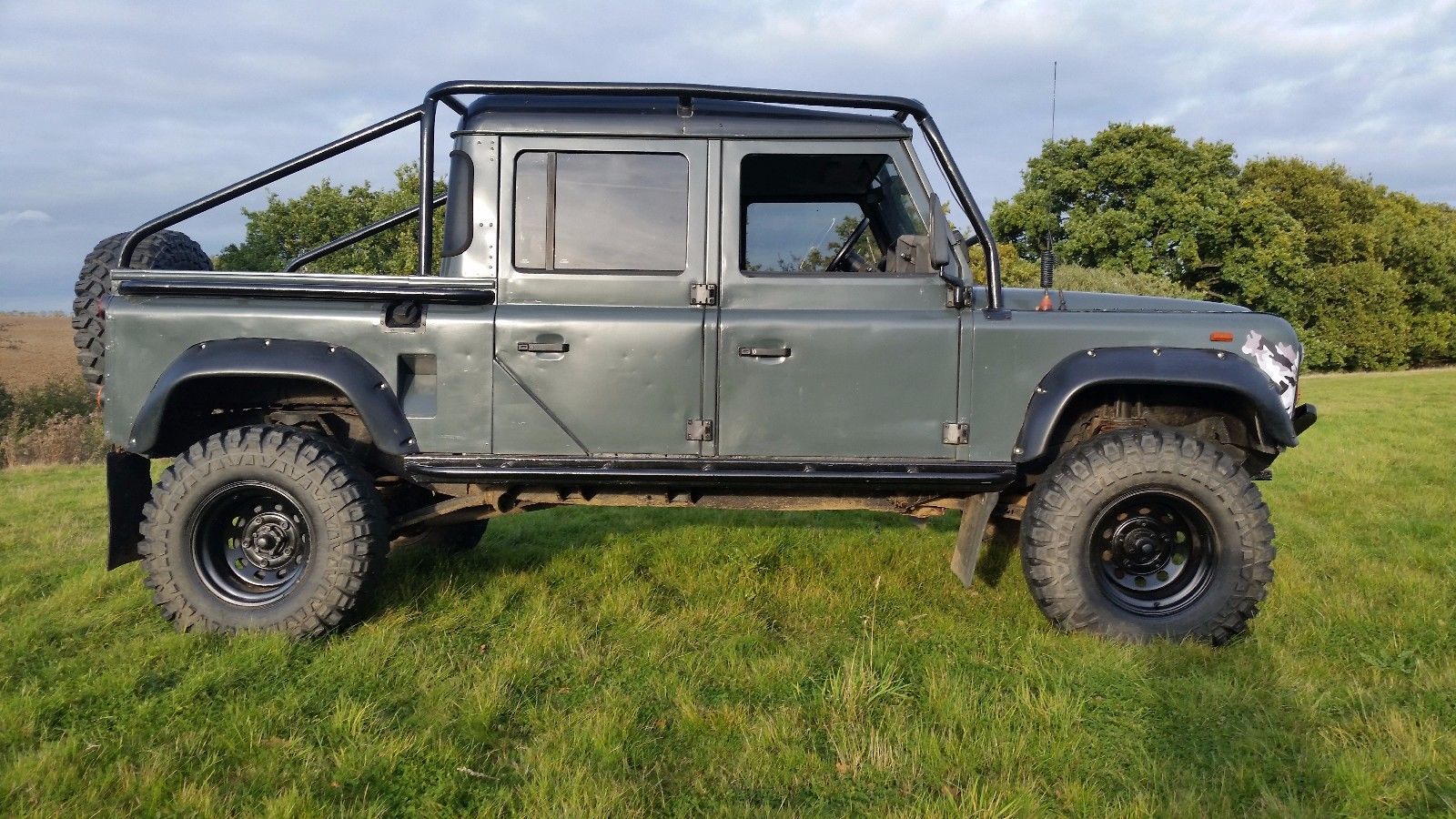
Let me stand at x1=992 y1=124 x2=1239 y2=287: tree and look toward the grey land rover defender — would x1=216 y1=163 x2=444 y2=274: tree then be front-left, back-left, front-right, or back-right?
front-right

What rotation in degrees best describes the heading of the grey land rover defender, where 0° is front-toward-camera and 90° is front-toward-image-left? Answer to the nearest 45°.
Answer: approximately 270°
